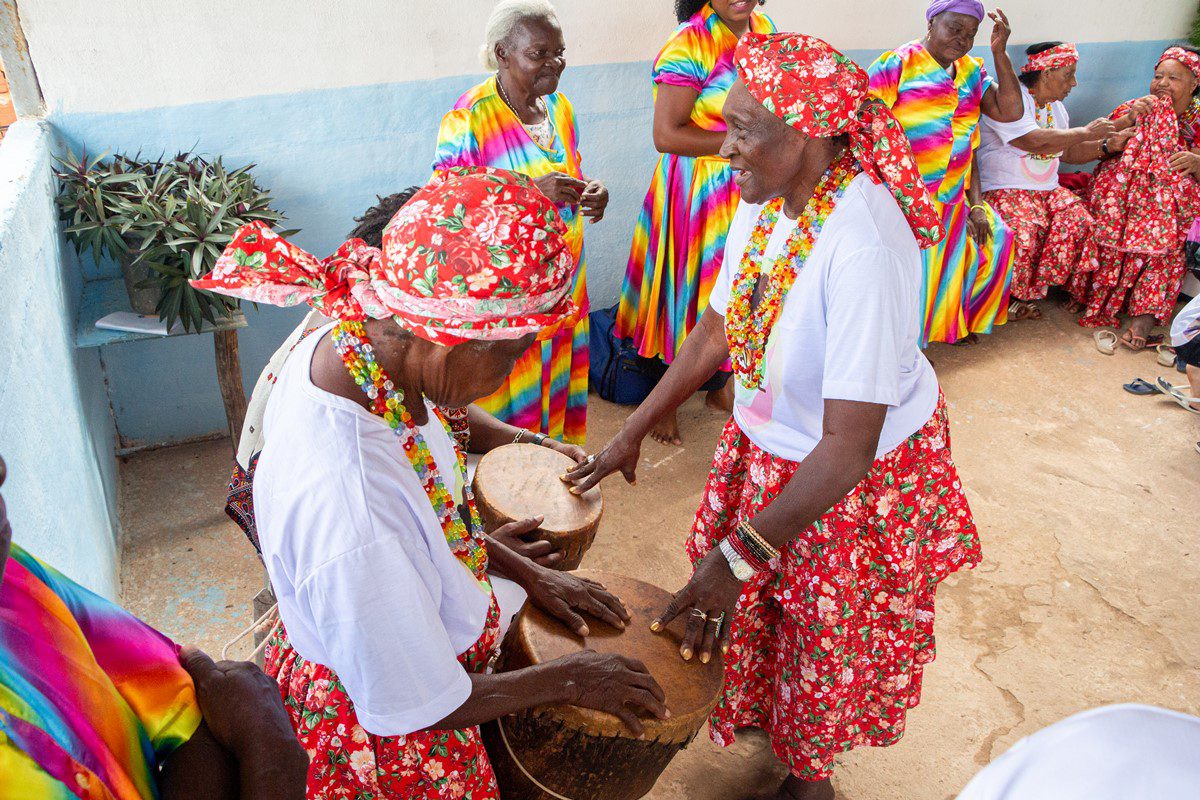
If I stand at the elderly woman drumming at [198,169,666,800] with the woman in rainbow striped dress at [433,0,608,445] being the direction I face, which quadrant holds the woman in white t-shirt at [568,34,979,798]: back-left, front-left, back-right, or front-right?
front-right

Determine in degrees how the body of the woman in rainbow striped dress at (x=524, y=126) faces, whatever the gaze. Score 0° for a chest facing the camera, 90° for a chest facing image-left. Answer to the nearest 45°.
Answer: approximately 315°

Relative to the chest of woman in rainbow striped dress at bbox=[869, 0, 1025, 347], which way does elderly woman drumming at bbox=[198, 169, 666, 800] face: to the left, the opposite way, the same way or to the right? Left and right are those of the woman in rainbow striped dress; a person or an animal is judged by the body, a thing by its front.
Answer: to the left

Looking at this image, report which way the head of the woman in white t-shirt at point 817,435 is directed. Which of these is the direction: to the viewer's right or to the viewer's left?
to the viewer's left

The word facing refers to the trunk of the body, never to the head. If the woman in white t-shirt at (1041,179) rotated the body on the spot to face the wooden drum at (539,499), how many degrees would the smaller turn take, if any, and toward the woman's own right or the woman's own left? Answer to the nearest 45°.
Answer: approximately 45° to the woman's own right

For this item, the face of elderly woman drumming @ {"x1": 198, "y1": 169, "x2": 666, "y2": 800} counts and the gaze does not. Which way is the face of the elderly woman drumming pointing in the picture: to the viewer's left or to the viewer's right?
to the viewer's right

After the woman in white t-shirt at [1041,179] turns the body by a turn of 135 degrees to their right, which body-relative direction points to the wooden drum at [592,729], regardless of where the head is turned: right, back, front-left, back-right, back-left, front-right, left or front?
left

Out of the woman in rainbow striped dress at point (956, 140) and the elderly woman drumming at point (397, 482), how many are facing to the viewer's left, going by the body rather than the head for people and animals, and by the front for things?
0

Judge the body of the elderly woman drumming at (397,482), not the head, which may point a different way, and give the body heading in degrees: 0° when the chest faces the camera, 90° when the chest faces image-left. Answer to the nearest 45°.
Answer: approximately 270°

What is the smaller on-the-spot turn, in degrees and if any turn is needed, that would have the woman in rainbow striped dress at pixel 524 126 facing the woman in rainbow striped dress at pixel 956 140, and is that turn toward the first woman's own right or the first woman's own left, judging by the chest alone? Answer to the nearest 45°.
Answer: approximately 90° to the first woman's own left

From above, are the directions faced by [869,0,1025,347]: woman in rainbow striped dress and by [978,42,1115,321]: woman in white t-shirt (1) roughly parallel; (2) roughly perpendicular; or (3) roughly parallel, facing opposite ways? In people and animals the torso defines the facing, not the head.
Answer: roughly parallel

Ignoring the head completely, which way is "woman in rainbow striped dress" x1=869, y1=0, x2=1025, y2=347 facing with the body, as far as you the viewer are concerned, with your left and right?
facing the viewer and to the right of the viewer

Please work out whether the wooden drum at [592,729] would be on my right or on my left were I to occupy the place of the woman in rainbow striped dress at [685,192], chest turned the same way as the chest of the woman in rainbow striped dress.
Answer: on my right

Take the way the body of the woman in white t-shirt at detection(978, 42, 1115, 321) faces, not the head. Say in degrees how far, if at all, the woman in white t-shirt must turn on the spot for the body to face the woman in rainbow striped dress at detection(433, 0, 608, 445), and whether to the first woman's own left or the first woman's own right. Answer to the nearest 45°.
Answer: approximately 90° to the first woman's own right

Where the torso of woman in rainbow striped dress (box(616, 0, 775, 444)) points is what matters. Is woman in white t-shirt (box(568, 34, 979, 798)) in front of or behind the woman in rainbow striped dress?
in front

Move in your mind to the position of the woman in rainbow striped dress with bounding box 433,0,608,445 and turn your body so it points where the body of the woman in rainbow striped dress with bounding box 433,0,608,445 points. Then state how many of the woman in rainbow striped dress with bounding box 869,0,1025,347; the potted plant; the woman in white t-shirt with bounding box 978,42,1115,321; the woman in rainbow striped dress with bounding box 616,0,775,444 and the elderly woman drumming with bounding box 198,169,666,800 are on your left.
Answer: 3

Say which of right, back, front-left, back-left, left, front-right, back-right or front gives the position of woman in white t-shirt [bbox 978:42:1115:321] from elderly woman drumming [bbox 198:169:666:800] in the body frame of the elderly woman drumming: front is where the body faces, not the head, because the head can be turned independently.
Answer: front-left
